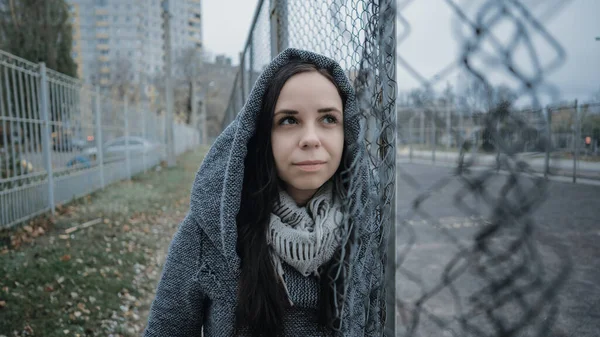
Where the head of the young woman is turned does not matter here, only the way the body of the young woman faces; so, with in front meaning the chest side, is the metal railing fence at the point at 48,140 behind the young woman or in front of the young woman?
behind

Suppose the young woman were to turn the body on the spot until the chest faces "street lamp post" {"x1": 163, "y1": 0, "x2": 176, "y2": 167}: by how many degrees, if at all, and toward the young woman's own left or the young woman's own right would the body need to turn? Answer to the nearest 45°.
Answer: approximately 135° to the young woman's own left
